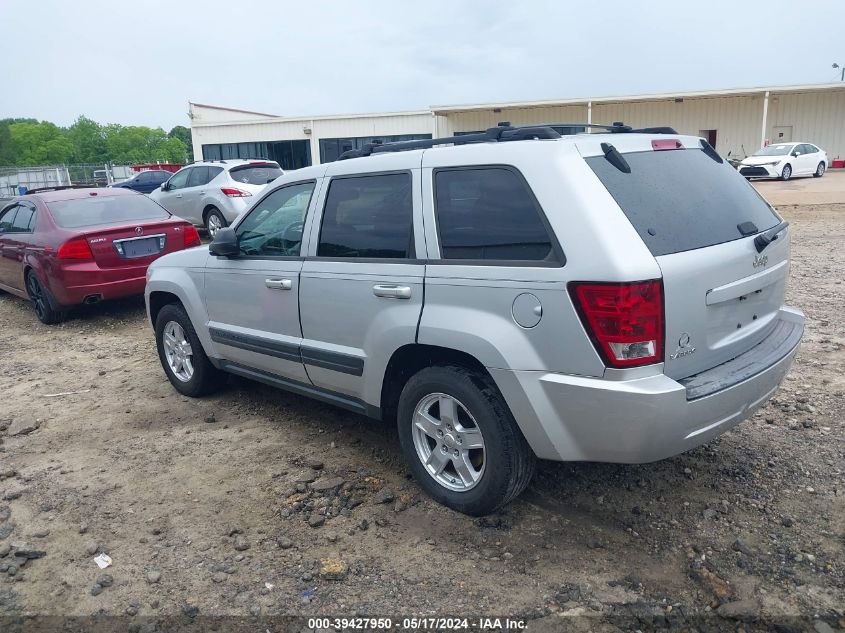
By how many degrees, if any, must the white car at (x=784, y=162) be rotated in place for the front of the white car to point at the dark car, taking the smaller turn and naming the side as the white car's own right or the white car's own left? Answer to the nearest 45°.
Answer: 0° — it already faces it

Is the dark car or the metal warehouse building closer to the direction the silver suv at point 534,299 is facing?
the dark car

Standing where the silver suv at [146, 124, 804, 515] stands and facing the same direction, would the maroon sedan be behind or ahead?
ahead

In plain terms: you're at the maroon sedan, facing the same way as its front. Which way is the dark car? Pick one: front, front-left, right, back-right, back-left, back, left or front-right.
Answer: front-right

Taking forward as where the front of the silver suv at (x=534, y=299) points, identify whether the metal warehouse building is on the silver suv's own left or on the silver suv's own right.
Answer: on the silver suv's own right

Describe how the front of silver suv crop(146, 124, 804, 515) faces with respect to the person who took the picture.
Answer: facing away from the viewer and to the left of the viewer

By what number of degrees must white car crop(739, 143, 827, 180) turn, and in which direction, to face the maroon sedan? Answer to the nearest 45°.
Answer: approximately 45° to its left

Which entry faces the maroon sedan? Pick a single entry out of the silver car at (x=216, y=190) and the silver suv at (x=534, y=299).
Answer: the silver suv

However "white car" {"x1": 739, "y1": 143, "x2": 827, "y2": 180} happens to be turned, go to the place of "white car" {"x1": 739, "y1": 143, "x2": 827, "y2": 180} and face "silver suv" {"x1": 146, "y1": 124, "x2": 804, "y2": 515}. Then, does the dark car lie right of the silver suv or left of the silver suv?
right

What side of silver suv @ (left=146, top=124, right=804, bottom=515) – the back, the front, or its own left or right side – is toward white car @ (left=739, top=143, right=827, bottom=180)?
right

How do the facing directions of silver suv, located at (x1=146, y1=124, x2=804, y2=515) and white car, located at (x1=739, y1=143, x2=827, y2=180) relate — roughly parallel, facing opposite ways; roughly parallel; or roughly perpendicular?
roughly perpendicular
